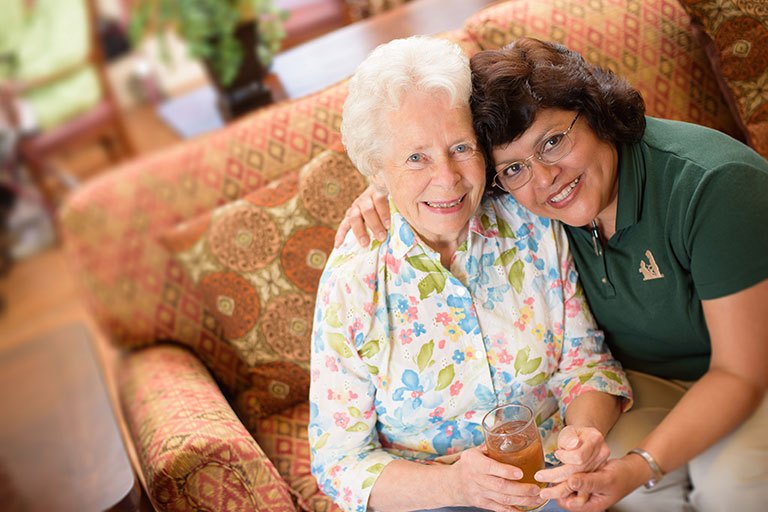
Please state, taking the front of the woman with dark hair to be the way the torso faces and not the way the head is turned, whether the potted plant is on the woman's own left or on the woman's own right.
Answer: on the woman's own right

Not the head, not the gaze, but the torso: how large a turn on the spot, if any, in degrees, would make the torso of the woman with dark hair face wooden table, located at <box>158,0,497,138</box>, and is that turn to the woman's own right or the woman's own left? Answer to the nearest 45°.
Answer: approximately 90° to the woman's own right

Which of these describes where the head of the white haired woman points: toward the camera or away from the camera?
toward the camera

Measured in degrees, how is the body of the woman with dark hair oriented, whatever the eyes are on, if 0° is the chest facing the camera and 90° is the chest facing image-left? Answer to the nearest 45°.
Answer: approximately 45°

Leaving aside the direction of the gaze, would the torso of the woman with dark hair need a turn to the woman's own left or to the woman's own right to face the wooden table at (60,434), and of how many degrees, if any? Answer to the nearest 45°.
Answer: approximately 45° to the woman's own right
